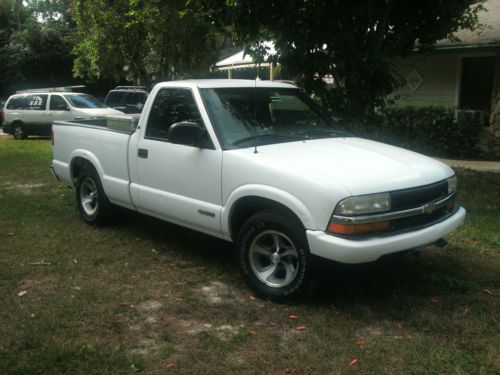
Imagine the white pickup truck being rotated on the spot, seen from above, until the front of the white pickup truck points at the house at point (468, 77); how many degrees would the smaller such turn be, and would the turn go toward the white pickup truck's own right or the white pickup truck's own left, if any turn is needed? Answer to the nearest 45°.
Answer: approximately 90° to the white pickup truck's own left

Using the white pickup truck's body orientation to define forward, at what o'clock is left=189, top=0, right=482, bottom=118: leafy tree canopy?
The leafy tree canopy is roughly at 8 o'clock from the white pickup truck.

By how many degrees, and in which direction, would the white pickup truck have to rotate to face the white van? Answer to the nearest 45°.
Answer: approximately 180°

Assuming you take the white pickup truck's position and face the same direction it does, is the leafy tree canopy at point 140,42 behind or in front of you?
behind

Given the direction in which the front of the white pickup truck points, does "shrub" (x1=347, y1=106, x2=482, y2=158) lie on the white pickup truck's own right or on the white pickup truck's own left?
on the white pickup truck's own left

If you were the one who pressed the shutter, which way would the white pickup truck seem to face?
facing the viewer and to the right of the viewer
